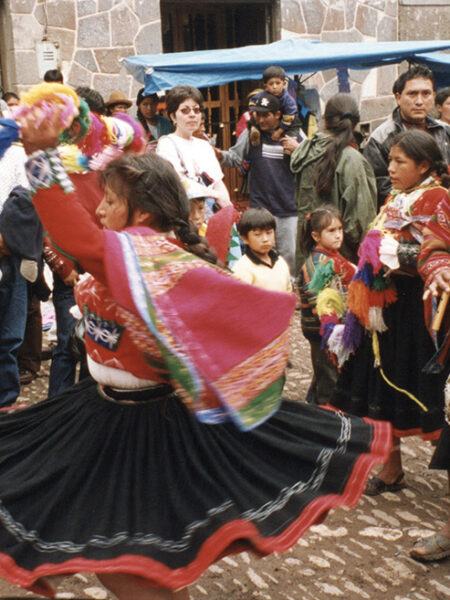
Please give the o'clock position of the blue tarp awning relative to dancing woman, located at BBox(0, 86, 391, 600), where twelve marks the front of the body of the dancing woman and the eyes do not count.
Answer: The blue tarp awning is roughly at 3 o'clock from the dancing woman.

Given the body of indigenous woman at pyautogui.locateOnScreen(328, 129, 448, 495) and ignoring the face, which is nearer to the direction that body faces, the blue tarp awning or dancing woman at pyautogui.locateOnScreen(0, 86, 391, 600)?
the dancing woman

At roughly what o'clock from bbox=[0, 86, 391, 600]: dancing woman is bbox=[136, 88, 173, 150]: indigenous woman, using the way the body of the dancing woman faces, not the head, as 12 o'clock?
The indigenous woman is roughly at 3 o'clock from the dancing woman.

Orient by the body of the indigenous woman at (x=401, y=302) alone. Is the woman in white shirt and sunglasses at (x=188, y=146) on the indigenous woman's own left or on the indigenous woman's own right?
on the indigenous woman's own right

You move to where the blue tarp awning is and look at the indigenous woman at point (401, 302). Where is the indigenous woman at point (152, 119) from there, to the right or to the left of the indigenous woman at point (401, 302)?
right

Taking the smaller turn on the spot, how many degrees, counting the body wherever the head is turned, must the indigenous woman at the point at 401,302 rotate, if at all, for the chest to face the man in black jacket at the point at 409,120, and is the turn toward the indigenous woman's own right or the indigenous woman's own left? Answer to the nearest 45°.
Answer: approximately 135° to the indigenous woman's own right

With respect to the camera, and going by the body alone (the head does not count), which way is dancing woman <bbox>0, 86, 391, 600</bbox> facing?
to the viewer's left

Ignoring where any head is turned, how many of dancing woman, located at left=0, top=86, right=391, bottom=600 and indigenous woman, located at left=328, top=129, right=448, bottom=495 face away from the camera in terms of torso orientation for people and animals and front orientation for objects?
0

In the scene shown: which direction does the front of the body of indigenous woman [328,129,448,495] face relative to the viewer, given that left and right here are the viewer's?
facing the viewer and to the left of the viewer

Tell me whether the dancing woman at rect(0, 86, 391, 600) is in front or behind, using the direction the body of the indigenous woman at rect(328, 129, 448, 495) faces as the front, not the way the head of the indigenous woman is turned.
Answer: in front

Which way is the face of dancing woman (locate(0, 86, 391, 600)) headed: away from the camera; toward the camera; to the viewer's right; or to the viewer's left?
to the viewer's left

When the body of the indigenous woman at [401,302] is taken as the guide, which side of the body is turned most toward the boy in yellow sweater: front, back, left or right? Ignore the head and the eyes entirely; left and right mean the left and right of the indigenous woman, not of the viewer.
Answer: right

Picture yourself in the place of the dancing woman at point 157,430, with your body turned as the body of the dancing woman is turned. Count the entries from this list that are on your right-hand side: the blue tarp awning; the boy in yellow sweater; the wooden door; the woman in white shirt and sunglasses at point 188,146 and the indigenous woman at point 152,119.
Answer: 5
